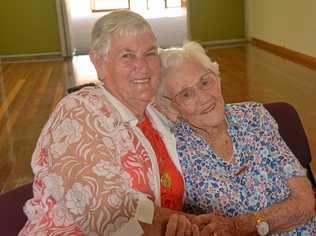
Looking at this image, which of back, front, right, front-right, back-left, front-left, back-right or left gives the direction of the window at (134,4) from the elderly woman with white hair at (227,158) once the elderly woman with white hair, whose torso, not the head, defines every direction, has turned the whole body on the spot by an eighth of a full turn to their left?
back-left

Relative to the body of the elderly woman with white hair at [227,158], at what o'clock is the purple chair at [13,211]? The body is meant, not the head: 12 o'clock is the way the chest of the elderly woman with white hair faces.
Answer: The purple chair is roughly at 2 o'clock from the elderly woman with white hair.

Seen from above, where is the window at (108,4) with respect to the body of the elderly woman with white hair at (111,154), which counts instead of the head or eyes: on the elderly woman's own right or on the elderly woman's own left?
on the elderly woman's own left

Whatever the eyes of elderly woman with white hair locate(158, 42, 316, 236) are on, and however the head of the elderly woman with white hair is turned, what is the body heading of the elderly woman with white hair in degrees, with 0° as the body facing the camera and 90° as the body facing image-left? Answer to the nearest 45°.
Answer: approximately 0°

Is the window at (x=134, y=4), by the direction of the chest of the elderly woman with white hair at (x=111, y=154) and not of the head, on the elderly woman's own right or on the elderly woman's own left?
on the elderly woman's own left

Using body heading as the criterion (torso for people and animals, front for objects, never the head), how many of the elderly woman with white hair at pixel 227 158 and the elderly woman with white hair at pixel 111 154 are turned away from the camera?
0
